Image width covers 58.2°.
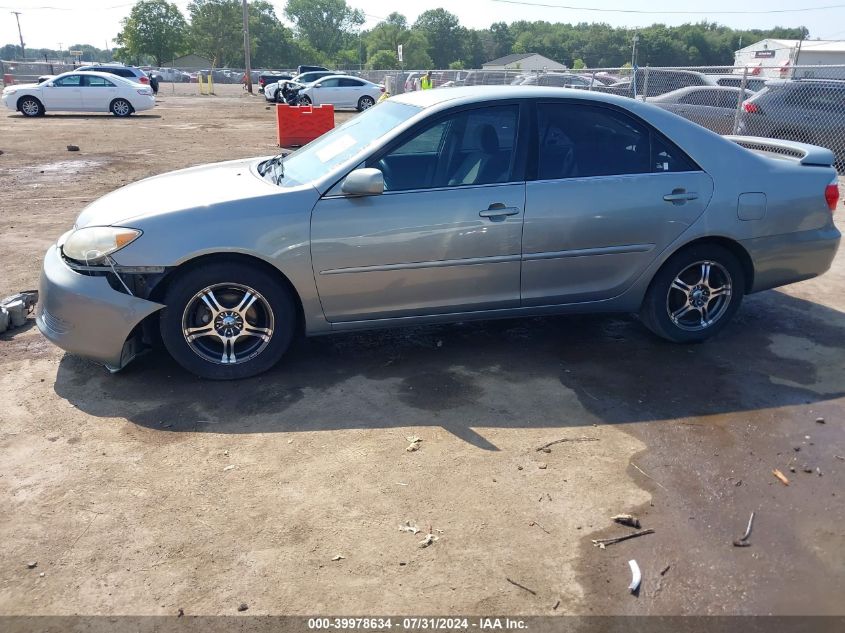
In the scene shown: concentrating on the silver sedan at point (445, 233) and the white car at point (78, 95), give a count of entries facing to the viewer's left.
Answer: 2

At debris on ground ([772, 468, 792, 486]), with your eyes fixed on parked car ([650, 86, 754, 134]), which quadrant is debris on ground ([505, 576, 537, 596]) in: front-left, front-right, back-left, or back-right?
back-left

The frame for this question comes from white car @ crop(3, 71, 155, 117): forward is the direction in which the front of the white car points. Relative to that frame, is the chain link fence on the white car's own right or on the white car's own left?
on the white car's own left

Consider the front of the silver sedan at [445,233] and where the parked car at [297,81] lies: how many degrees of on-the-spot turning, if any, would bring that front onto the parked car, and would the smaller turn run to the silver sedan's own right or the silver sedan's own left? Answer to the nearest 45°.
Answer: approximately 90° to the silver sedan's own right

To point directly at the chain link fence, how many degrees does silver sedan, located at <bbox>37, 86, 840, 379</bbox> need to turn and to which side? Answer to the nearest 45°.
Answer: approximately 135° to its right

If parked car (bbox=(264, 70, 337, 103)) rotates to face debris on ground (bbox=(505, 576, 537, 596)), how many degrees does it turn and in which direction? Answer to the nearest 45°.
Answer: approximately 45° to its left

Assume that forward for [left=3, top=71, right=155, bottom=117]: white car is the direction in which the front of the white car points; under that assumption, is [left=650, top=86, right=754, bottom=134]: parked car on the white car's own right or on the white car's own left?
on the white car's own left

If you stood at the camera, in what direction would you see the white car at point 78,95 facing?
facing to the left of the viewer

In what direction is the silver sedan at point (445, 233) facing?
to the viewer's left

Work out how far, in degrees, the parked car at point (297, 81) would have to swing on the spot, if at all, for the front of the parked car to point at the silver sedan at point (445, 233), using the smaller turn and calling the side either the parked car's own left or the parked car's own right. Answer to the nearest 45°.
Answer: approximately 45° to the parked car's own left

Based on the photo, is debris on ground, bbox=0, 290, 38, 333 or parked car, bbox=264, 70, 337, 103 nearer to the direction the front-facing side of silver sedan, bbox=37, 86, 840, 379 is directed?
the debris on ground

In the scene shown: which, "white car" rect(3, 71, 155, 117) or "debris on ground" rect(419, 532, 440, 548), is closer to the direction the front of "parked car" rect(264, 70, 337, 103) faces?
the white car

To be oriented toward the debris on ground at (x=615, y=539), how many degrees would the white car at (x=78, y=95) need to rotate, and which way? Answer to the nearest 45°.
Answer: approximately 90° to its left

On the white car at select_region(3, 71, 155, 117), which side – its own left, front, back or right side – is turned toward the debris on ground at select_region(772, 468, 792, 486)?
left

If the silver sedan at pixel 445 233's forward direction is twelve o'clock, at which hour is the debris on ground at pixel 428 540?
The debris on ground is roughly at 9 o'clock from the silver sedan.
